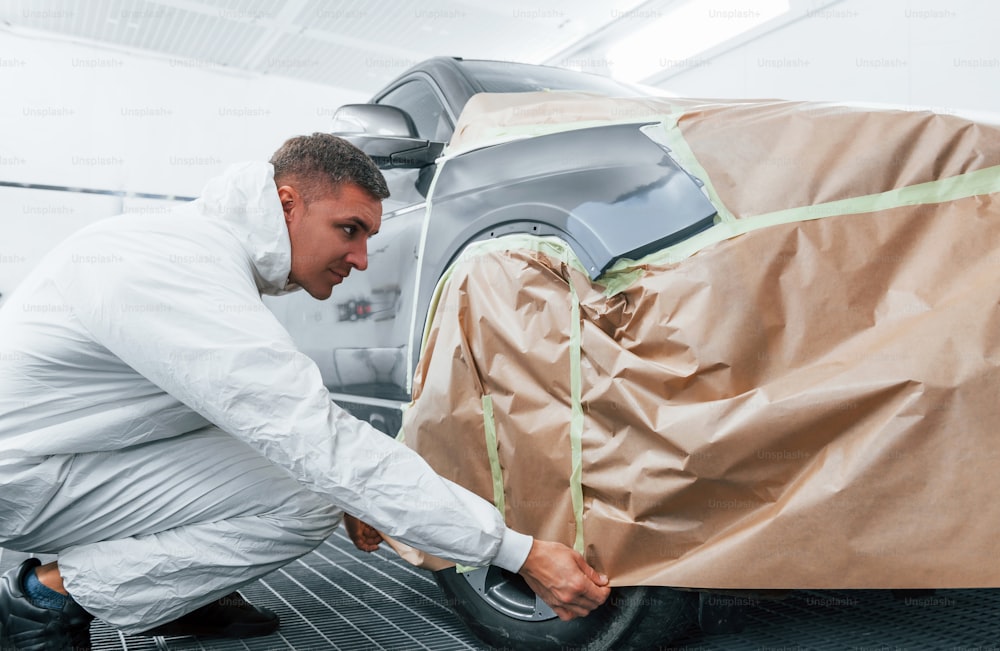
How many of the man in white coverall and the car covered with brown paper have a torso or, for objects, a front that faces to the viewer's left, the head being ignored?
0

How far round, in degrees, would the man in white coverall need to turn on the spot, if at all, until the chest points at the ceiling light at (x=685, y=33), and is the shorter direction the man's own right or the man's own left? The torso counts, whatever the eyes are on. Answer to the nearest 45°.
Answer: approximately 45° to the man's own left

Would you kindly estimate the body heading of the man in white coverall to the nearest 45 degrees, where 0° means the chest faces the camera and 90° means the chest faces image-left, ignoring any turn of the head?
approximately 270°

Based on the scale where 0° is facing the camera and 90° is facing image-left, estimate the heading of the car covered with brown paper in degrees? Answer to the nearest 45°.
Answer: approximately 315°

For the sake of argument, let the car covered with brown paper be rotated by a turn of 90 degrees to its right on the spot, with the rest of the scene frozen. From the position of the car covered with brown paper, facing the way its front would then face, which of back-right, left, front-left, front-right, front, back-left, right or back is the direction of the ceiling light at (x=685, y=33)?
back-right

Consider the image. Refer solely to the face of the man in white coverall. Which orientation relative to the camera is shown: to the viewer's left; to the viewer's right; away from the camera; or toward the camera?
to the viewer's right
